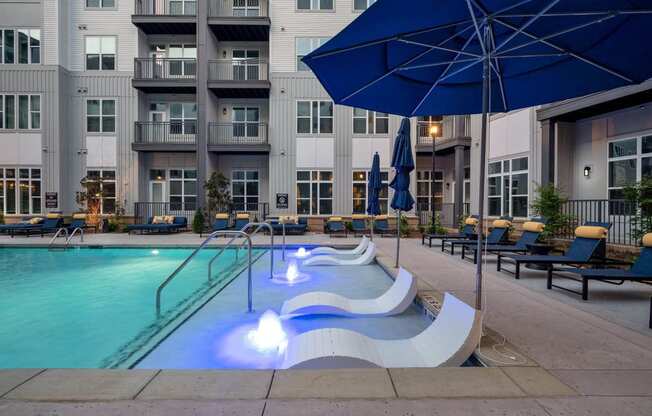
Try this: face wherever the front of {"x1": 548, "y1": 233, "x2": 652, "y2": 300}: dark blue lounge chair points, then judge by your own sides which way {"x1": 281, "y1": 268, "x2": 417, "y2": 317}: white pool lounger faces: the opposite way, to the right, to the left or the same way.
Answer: the same way

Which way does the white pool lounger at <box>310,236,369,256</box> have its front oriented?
to the viewer's left

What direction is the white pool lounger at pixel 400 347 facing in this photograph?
to the viewer's left

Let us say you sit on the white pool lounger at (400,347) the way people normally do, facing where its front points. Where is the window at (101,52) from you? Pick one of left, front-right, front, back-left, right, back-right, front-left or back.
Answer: front-right

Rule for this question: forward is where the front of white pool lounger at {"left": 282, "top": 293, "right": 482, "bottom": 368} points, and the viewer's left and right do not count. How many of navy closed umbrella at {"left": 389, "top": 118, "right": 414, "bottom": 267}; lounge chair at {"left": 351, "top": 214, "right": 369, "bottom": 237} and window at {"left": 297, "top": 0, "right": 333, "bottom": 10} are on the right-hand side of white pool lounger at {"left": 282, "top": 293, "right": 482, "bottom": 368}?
3

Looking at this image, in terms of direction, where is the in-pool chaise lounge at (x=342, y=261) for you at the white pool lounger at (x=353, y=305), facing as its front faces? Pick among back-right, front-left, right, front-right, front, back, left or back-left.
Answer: right

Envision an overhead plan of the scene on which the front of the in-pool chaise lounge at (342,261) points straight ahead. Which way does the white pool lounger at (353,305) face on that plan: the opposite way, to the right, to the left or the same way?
the same way

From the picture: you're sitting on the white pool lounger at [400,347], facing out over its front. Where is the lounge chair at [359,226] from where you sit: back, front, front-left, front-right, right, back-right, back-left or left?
right

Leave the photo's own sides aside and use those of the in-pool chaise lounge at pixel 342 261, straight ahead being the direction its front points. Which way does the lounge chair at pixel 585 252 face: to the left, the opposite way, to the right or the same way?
the same way

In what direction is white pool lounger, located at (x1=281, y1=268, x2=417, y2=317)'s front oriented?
to the viewer's left

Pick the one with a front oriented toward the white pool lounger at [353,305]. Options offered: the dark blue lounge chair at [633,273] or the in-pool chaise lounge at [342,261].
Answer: the dark blue lounge chair

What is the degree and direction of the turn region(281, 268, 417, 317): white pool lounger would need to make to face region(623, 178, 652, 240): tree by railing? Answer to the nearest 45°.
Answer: approximately 135° to its right

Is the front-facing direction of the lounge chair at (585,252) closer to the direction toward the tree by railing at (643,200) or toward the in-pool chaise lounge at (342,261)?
the in-pool chaise lounge

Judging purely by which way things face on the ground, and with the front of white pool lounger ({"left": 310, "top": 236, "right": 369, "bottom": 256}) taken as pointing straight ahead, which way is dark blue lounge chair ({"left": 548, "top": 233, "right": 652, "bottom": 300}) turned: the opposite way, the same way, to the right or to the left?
the same way

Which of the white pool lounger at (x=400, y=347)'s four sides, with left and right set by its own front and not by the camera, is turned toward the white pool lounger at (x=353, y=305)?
right

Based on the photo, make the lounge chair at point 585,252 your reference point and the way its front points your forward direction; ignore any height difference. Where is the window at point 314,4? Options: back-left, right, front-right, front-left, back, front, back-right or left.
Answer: right

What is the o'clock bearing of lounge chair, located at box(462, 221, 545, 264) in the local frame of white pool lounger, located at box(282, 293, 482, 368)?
The lounge chair is roughly at 4 o'clock from the white pool lounger.

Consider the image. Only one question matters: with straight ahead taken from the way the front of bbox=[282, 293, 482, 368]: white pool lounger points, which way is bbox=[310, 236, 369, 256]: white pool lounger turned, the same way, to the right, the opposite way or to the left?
the same way

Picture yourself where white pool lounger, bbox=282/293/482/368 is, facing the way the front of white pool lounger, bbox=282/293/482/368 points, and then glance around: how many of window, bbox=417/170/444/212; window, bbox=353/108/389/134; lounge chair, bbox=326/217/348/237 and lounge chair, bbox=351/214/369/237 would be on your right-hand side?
4

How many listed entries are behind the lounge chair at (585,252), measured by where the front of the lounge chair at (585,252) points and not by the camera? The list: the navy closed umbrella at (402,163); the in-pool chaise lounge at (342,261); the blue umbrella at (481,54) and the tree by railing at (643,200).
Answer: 1

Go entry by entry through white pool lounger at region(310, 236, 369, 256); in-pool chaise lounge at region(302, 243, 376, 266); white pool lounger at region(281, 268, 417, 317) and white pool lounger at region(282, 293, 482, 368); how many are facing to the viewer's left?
4

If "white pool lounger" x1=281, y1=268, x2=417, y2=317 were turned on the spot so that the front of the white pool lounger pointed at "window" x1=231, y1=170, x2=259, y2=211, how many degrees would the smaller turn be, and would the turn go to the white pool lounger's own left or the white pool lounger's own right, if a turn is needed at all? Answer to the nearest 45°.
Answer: approximately 90° to the white pool lounger's own right
